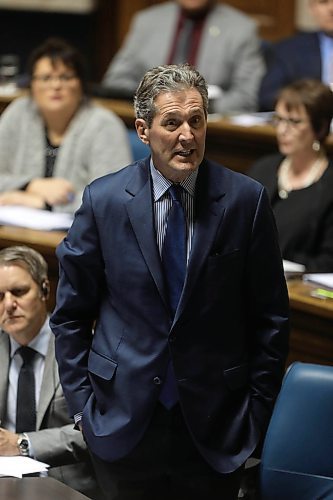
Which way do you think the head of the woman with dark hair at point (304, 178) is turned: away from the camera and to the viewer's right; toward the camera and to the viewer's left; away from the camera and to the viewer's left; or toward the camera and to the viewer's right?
toward the camera and to the viewer's left

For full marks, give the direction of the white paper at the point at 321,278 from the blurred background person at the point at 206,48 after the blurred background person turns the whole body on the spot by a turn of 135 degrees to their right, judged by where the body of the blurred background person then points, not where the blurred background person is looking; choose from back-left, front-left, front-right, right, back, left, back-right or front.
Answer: back-left

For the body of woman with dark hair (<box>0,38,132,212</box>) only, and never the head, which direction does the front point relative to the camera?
toward the camera

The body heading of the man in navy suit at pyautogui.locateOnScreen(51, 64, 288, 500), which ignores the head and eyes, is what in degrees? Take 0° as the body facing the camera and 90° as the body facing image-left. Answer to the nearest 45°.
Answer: approximately 0°

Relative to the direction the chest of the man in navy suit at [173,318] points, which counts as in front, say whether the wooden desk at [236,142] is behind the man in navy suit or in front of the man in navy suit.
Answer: behind

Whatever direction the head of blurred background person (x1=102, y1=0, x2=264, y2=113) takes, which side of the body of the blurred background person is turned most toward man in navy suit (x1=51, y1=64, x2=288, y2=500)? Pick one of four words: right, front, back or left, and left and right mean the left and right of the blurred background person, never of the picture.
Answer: front

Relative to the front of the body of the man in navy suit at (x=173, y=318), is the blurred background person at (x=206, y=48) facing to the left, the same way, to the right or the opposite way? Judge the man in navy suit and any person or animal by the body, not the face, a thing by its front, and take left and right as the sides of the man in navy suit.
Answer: the same way

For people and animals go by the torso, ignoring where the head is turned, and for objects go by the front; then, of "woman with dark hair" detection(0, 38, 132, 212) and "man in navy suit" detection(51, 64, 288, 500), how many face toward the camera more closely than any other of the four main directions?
2

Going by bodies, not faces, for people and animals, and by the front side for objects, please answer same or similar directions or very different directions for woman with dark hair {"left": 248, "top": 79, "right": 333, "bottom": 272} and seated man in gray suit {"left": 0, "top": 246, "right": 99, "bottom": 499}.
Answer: same or similar directions

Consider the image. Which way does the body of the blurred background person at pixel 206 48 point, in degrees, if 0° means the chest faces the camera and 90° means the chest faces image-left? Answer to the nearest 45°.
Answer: approximately 0°

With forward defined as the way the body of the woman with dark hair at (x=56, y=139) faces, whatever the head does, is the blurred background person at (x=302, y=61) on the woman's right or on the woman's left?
on the woman's left
